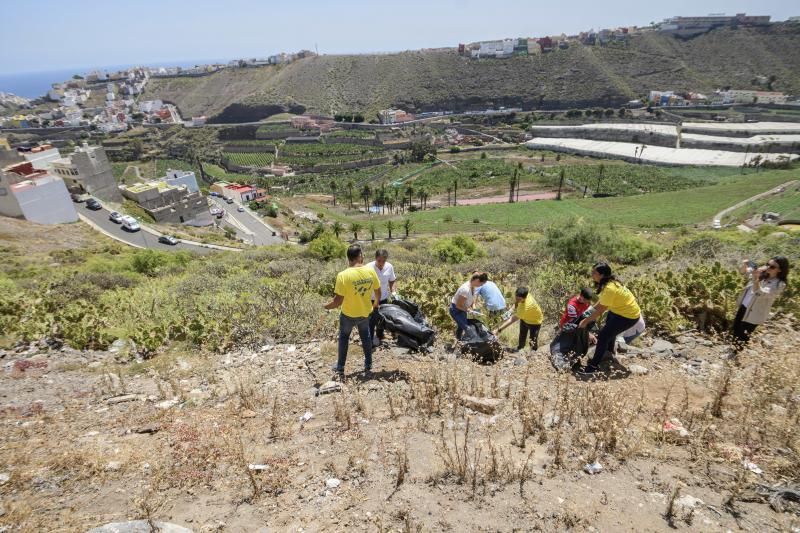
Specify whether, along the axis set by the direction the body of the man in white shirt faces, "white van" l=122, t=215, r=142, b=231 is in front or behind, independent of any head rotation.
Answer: behind

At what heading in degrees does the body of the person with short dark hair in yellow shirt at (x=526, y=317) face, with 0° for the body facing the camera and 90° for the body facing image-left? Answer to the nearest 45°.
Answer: approximately 45°

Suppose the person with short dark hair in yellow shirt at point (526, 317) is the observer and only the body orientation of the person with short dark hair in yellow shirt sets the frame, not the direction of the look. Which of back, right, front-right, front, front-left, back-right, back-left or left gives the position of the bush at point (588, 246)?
back-right

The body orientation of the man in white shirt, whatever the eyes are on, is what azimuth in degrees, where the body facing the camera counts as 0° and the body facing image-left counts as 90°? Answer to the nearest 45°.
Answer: approximately 0°

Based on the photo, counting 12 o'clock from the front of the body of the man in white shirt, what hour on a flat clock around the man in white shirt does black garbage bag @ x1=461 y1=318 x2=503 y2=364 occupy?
The black garbage bag is roughly at 10 o'clock from the man in white shirt.

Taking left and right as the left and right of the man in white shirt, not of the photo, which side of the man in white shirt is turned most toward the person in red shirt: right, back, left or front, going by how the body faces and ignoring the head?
left

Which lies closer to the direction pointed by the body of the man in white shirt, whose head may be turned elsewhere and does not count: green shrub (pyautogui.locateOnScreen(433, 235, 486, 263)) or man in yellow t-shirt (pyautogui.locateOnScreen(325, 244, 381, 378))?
the man in yellow t-shirt

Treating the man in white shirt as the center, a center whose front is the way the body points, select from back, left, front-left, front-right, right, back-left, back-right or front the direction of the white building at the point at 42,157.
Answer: back-right

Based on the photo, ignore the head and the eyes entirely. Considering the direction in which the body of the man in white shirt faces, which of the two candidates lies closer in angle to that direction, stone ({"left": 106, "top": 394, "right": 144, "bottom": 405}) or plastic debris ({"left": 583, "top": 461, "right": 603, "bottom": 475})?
the plastic debris

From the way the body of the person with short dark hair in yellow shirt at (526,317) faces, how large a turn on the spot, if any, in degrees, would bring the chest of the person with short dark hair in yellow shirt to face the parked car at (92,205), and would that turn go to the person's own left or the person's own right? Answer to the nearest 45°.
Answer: approximately 90° to the person's own right

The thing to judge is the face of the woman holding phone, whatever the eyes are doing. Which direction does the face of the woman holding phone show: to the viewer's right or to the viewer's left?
to the viewer's left

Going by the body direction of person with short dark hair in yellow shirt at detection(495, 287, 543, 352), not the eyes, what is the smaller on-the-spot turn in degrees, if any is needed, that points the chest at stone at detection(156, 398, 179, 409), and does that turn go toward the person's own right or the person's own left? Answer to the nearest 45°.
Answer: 0° — they already face it

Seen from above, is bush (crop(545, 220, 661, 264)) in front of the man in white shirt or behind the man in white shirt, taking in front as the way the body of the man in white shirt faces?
behind

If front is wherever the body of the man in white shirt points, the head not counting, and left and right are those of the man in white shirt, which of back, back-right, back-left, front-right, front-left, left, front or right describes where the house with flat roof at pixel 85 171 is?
back-right
